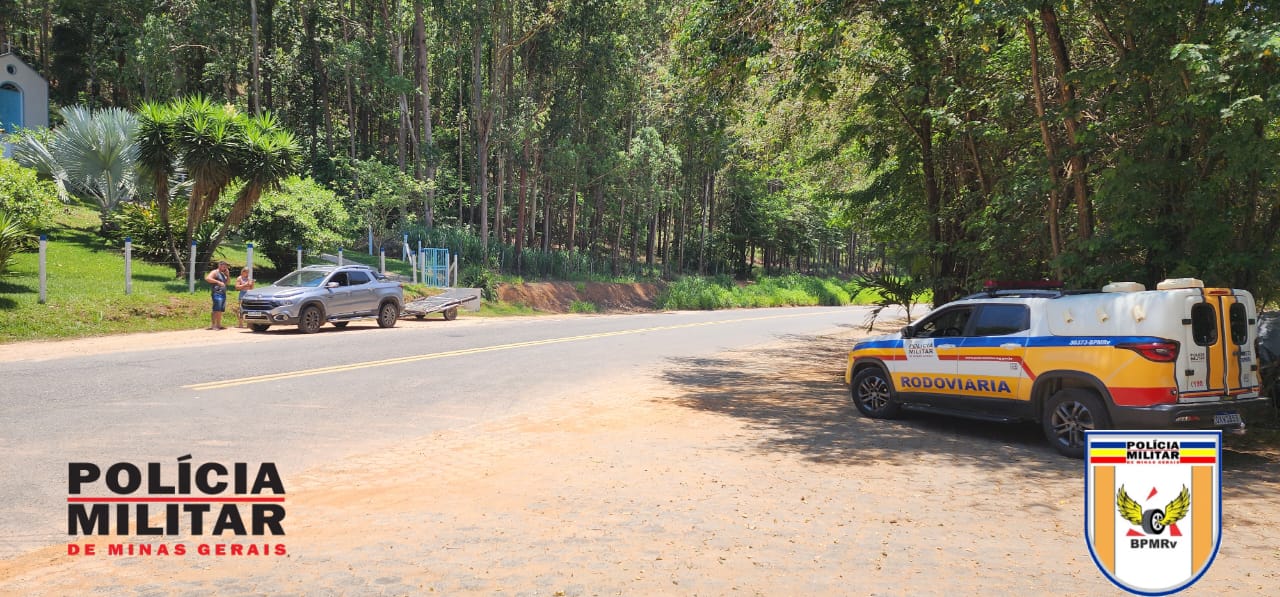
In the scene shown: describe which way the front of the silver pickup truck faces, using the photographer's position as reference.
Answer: facing the viewer and to the left of the viewer

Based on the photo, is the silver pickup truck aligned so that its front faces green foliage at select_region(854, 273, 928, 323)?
no

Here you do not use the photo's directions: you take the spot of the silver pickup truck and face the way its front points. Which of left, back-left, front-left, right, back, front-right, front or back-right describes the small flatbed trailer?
back

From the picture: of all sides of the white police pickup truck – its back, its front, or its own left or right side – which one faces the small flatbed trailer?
front

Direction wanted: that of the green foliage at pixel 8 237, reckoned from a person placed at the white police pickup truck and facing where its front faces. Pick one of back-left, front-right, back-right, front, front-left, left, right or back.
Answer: front-left

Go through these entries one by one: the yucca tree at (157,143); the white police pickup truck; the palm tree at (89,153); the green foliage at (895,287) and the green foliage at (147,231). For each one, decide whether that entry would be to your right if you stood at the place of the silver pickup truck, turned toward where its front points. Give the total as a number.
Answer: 3

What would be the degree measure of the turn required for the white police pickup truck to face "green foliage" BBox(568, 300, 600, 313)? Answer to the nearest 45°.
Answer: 0° — it already faces it

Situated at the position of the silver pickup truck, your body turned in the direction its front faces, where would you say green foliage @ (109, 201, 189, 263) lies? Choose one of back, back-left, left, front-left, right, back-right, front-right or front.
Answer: right

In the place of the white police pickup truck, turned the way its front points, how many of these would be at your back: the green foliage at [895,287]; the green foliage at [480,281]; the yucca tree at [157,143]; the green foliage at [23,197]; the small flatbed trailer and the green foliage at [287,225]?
0

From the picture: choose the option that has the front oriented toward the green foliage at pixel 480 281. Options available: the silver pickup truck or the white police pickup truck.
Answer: the white police pickup truck

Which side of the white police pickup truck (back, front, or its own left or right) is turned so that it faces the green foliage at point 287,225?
front

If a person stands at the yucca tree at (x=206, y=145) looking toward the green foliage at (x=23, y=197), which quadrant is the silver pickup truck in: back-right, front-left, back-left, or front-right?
back-left

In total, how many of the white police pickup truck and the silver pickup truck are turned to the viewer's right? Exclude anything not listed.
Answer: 0

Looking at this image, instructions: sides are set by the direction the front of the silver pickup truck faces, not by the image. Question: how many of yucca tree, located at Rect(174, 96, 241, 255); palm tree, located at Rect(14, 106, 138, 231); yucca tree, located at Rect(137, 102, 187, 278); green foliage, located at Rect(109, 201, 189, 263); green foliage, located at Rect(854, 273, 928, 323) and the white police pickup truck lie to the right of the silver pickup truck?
4

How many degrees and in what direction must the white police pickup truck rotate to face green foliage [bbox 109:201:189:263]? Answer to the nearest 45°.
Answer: approximately 45° to its left

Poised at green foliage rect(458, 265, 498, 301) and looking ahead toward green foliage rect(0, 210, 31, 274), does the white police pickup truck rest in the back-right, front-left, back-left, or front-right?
front-left

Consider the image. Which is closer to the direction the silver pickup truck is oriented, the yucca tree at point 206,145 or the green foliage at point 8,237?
the green foliage

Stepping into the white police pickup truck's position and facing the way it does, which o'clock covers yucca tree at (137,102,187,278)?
The yucca tree is roughly at 11 o'clock from the white police pickup truck.

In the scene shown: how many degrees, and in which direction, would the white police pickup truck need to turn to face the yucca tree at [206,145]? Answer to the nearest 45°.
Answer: approximately 45° to its left

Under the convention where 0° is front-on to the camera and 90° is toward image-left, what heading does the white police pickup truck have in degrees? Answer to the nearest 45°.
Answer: approximately 135°

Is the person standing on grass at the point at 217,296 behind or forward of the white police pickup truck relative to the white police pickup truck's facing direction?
forward

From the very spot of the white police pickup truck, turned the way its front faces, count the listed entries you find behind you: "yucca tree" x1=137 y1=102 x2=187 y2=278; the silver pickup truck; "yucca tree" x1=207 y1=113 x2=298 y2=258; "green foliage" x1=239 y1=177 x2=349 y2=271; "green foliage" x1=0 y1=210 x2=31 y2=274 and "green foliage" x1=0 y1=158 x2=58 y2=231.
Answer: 0

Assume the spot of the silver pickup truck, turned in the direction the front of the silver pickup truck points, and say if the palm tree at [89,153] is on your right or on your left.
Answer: on your right
